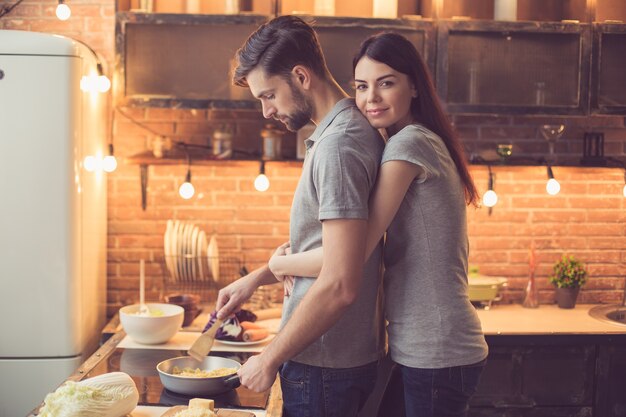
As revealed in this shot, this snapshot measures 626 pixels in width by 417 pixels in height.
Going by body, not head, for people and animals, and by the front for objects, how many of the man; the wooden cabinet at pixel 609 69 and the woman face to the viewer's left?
2

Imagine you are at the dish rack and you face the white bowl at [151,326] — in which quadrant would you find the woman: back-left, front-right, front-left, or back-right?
front-left

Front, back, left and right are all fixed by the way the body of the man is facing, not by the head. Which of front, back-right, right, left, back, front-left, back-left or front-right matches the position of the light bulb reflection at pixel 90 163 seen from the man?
front-right

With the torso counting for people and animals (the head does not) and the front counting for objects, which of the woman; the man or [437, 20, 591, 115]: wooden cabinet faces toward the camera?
the wooden cabinet

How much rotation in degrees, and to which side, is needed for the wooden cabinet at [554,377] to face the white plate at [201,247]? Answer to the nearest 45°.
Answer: approximately 90° to its right

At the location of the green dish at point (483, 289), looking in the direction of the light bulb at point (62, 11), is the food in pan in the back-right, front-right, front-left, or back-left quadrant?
front-left

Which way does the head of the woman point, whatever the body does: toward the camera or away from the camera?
toward the camera

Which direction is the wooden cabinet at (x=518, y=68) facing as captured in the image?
toward the camera

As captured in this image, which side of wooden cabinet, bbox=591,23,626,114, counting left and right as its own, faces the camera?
front

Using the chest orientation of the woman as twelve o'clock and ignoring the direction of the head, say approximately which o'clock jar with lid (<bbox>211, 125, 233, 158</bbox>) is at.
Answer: The jar with lid is roughly at 2 o'clock from the woman.

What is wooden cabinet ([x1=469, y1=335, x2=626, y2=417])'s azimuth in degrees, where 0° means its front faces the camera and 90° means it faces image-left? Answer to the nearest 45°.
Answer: approximately 0°

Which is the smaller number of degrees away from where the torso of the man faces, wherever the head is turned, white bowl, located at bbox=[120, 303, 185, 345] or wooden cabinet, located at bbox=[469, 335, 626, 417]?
the white bowl

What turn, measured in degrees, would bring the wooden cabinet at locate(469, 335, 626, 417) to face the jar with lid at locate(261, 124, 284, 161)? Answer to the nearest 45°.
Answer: approximately 90° to its right

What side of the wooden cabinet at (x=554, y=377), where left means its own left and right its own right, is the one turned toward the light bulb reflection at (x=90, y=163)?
right

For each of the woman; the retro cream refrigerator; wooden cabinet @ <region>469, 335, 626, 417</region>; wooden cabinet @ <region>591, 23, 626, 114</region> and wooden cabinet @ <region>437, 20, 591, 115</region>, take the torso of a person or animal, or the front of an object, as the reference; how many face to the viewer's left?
1

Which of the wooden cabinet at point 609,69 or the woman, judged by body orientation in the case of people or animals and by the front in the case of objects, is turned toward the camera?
the wooden cabinet

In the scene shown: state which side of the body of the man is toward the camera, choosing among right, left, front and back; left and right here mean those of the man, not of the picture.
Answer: left

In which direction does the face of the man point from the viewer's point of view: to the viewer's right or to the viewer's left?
to the viewer's left

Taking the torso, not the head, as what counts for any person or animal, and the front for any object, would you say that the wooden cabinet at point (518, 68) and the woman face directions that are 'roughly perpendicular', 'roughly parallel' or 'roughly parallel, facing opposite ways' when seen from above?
roughly perpendicular
